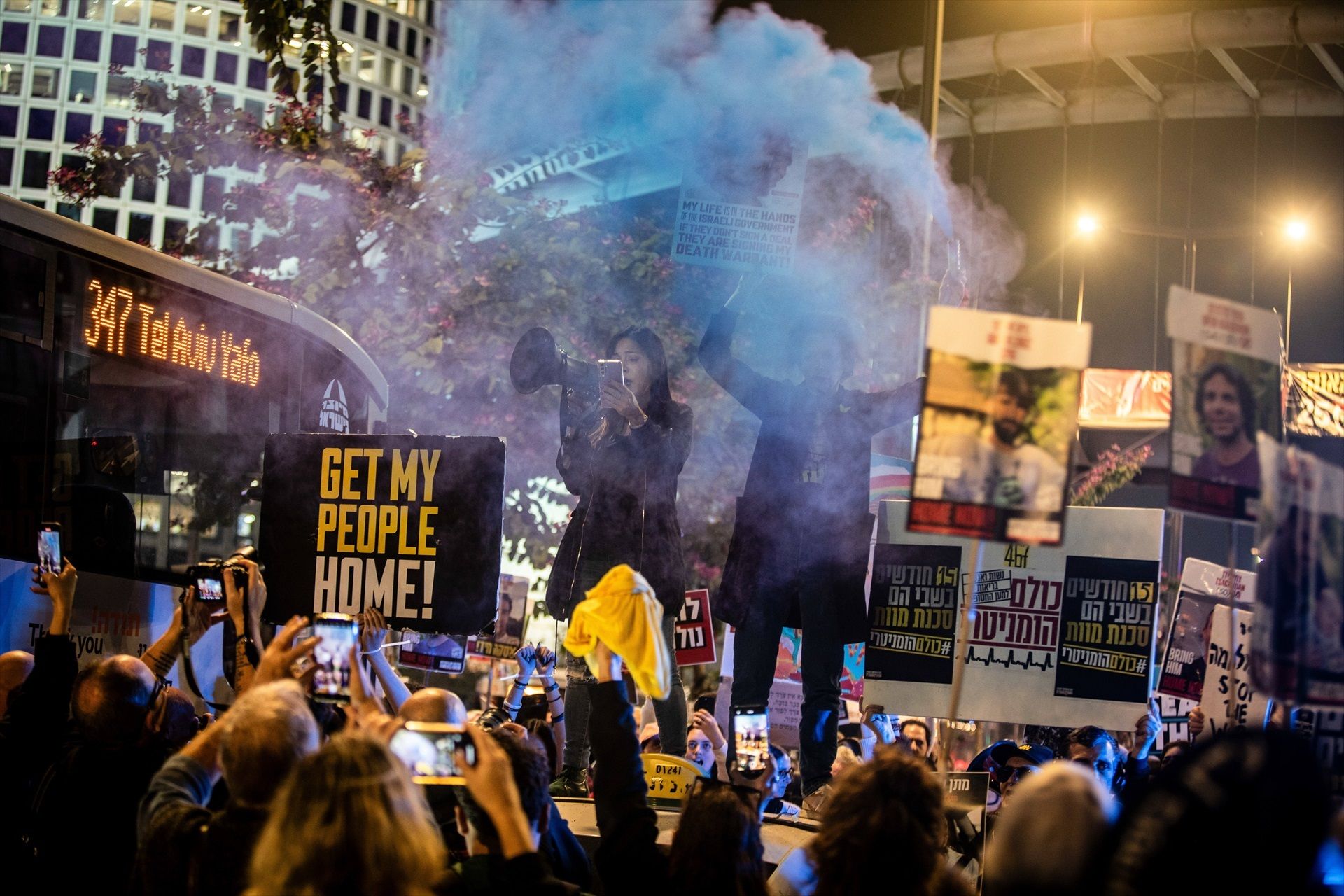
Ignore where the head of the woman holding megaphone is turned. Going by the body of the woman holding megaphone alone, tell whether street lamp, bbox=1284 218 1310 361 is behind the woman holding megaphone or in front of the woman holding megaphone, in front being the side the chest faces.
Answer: behind

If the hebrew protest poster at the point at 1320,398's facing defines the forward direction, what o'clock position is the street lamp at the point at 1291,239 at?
The street lamp is roughly at 6 o'clock from the hebrew protest poster.

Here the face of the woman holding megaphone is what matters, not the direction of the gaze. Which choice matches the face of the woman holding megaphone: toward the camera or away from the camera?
toward the camera

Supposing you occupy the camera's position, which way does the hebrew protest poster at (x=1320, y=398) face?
facing the viewer

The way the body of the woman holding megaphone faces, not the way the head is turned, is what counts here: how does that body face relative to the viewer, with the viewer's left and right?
facing the viewer and to the left of the viewer

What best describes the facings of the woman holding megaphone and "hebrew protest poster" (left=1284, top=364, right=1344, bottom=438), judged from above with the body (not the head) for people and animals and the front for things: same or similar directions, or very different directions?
same or similar directions

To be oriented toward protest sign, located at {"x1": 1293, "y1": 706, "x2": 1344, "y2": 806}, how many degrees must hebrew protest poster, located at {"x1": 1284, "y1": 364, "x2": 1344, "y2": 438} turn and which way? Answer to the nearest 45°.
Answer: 0° — it already faces it

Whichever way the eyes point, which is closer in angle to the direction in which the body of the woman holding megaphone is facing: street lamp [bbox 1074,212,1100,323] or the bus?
the bus

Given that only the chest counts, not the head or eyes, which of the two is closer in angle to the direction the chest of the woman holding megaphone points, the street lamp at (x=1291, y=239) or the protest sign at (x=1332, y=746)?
the protest sign

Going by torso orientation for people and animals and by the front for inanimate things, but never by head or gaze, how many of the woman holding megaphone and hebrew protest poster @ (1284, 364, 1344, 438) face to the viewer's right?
0

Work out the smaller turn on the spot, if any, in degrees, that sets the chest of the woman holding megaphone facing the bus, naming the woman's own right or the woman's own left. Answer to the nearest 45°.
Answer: approximately 45° to the woman's own right
